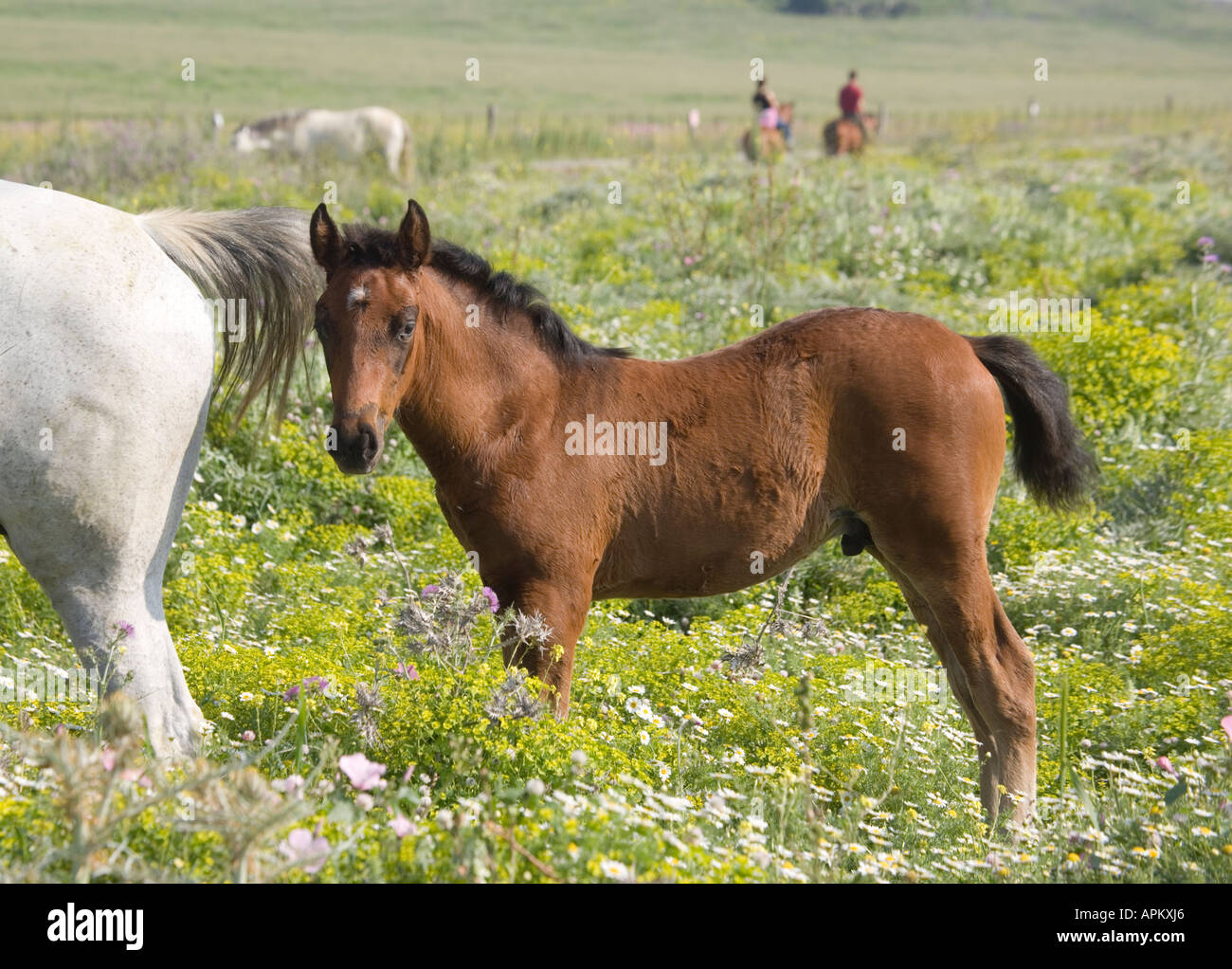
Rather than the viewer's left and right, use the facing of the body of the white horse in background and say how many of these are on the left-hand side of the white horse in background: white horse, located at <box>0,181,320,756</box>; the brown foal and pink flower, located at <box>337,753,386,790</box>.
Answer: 3

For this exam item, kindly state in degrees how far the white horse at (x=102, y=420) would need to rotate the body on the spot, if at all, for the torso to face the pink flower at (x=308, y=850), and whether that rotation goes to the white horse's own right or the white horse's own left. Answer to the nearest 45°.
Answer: approximately 90° to the white horse's own left

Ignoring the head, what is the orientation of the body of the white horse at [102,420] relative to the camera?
to the viewer's left

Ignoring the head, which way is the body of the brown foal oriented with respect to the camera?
to the viewer's left

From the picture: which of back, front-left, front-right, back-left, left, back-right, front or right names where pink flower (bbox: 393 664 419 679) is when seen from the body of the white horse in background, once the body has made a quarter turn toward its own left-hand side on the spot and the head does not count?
front

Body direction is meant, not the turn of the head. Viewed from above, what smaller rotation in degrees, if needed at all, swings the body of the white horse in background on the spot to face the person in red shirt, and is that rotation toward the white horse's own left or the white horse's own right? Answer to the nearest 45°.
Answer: approximately 180°

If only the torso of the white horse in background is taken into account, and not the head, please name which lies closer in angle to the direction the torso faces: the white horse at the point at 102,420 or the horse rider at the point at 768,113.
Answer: the white horse

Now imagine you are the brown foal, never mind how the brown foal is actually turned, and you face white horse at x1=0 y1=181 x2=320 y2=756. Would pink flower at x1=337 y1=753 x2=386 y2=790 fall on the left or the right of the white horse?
left

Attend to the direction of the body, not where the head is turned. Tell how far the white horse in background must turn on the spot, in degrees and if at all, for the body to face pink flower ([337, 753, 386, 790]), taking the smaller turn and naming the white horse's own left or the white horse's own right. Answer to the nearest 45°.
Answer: approximately 90° to the white horse's own left

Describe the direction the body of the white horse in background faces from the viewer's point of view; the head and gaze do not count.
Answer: to the viewer's left

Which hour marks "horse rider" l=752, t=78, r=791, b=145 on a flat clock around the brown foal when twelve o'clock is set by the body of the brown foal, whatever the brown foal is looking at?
The horse rider is roughly at 3 o'clock from the brown foal.
